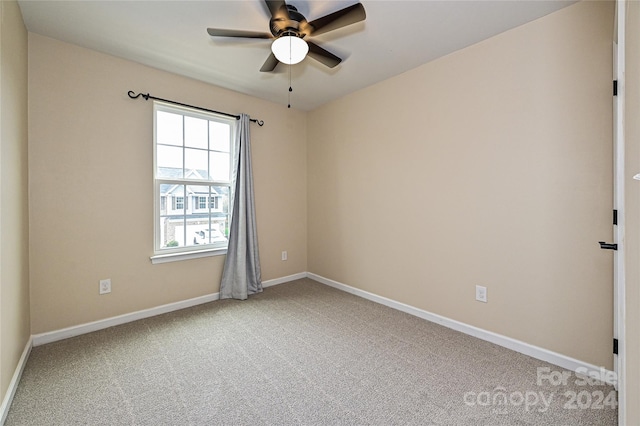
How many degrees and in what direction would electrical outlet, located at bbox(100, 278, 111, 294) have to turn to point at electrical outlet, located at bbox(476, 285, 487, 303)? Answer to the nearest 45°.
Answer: approximately 45° to its left

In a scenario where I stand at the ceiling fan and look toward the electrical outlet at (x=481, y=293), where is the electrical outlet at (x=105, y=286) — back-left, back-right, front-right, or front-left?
back-left

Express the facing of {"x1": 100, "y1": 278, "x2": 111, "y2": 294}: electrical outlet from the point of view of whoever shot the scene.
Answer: facing the viewer

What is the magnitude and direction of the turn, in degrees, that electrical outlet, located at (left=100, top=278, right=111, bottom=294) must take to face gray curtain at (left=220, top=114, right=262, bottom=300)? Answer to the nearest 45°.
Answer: approximately 90° to its left
